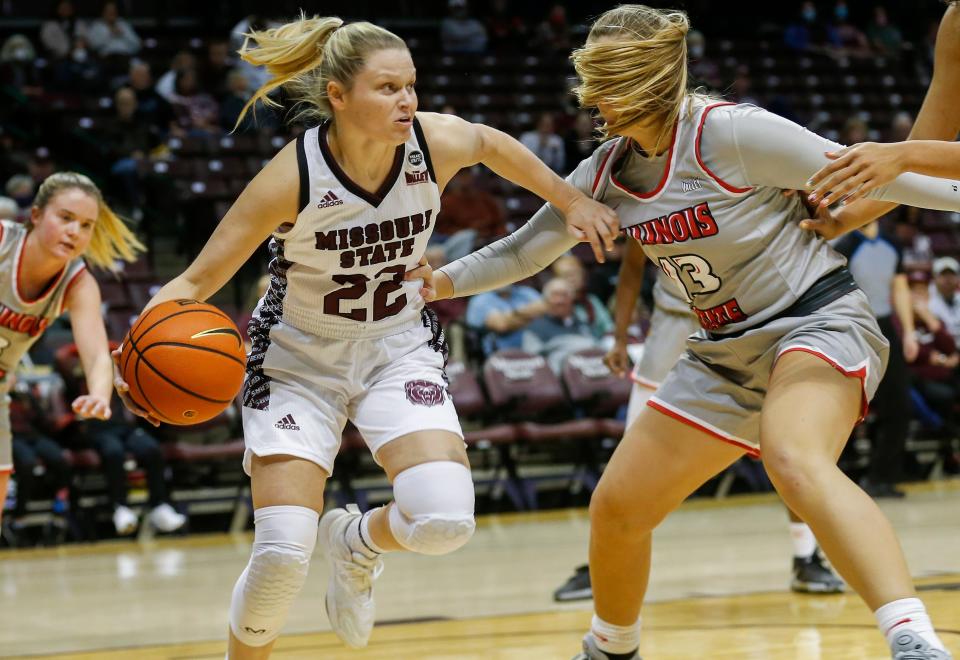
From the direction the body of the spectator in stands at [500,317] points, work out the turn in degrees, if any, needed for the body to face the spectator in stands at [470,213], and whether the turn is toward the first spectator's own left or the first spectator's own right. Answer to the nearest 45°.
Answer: approximately 180°

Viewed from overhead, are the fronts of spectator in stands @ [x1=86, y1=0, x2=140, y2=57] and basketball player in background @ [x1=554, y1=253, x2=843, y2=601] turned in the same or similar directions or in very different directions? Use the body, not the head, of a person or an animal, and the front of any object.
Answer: same or similar directions

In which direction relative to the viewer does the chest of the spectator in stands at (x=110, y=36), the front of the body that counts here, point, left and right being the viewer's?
facing the viewer

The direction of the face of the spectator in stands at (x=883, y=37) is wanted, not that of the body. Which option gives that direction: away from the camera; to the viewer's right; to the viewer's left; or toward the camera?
toward the camera

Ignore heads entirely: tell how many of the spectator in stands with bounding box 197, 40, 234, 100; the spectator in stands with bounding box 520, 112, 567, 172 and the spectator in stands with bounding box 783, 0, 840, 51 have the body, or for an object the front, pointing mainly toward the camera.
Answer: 3

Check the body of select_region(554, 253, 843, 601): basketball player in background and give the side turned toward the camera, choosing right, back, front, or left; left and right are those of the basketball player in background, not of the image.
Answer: front

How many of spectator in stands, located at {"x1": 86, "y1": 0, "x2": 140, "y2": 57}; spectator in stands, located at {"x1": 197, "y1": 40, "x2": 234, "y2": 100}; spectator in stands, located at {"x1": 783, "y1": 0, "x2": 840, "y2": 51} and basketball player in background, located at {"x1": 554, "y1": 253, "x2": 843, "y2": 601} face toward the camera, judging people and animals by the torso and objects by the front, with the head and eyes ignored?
4

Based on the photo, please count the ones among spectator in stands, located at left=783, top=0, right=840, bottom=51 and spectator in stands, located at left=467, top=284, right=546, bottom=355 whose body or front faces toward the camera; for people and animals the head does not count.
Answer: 2

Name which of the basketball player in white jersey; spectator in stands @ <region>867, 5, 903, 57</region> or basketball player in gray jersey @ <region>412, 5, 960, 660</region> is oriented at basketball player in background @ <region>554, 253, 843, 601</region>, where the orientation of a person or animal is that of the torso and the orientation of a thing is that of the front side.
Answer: the spectator in stands

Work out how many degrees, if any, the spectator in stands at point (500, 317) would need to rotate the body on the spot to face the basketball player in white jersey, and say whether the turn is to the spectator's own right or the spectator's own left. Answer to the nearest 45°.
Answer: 0° — they already face them

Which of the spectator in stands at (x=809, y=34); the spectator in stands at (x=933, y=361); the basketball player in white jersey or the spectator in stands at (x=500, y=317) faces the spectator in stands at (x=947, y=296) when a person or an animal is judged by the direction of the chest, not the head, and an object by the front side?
the spectator in stands at (x=809, y=34)

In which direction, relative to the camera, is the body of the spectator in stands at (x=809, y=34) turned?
toward the camera

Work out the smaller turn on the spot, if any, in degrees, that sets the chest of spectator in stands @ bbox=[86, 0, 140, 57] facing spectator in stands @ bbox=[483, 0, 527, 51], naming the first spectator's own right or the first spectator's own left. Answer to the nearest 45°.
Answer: approximately 90° to the first spectator's own left

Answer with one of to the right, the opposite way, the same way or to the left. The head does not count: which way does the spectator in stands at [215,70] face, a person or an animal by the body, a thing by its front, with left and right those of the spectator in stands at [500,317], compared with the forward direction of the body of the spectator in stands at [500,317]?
the same way

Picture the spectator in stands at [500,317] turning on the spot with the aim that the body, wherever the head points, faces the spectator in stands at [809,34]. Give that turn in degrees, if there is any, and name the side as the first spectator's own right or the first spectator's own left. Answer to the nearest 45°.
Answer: approximately 135° to the first spectator's own left

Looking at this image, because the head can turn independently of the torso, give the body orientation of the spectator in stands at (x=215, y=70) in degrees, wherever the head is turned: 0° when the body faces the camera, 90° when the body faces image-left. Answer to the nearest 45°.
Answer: approximately 0°

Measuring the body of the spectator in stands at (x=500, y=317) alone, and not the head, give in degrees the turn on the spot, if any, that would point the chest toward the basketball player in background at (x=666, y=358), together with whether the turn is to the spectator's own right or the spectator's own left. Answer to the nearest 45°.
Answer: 0° — they already face them

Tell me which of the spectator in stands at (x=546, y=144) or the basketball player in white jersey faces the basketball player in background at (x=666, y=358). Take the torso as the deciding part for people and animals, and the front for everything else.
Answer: the spectator in stands

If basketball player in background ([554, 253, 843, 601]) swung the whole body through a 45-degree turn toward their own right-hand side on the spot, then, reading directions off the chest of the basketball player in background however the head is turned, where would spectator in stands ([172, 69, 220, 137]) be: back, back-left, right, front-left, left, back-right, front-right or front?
right

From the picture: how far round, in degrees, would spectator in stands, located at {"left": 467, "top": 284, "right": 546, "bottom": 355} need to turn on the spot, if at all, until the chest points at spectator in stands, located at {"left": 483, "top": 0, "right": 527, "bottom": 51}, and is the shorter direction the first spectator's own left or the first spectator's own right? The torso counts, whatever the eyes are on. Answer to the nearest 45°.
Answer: approximately 180°

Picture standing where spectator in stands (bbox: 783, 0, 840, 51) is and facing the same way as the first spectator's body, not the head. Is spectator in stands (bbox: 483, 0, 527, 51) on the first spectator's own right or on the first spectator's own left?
on the first spectator's own right
